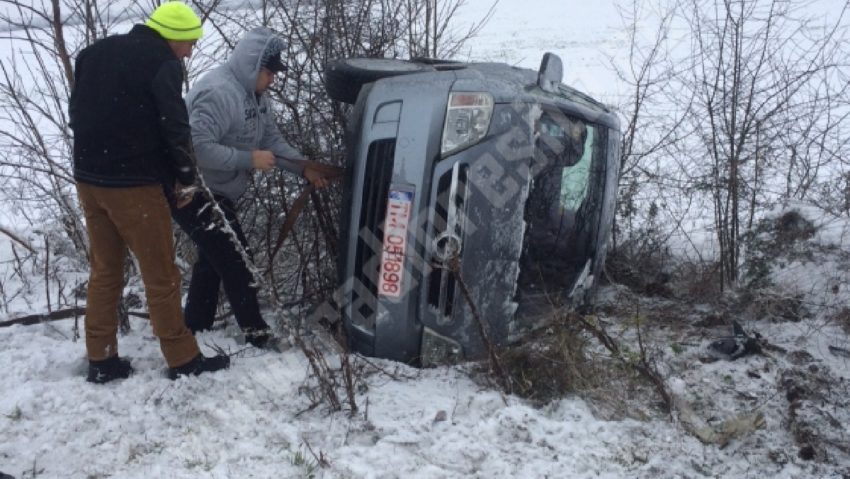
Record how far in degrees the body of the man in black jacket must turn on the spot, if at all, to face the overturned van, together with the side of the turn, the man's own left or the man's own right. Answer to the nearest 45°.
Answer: approximately 45° to the man's own right

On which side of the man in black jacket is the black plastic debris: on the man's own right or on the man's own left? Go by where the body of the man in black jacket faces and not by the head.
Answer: on the man's own right

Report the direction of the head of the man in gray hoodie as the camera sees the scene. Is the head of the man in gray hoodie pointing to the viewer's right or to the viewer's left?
to the viewer's right

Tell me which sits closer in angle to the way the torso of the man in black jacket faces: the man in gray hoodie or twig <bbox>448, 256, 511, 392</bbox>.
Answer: the man in gray hoodie

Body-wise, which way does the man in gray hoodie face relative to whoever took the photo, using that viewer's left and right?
facing the viewer and to the right of the viewer

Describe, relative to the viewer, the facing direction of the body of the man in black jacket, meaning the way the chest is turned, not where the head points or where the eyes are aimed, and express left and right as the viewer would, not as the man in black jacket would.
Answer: facing away from the viewer and to the right of the viewer

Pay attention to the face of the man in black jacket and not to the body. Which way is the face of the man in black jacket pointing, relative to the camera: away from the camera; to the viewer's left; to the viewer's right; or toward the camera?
to the viewer's right

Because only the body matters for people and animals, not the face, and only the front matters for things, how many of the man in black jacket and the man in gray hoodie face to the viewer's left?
0

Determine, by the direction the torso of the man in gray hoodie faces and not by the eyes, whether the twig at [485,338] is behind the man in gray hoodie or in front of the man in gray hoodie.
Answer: in front

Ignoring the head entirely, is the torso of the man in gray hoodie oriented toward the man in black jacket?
no

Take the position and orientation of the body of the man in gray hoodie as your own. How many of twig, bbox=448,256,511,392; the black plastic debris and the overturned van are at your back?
0

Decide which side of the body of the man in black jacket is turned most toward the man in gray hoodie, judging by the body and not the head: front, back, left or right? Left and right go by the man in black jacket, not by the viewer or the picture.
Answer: front

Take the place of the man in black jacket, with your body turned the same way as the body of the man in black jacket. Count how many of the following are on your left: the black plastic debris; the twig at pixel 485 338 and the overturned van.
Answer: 0
